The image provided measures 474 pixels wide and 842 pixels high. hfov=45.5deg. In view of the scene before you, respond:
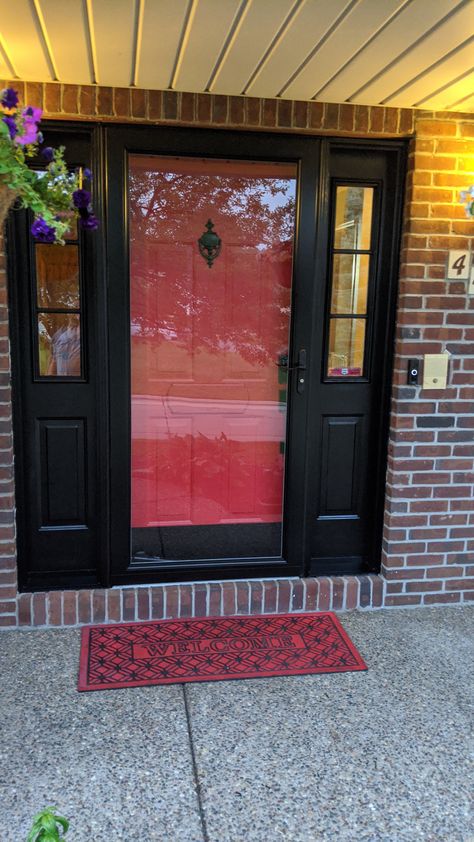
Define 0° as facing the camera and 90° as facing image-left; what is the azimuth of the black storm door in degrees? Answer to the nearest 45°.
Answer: approximately 0°

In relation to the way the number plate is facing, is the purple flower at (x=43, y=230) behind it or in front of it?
in front

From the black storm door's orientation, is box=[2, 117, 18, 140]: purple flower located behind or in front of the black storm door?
in front

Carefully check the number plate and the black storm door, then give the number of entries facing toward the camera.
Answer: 2

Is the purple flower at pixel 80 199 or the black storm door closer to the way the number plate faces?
the purple flower

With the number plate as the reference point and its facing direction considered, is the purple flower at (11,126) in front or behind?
in front

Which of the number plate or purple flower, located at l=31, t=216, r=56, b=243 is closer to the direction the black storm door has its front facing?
the purple flower

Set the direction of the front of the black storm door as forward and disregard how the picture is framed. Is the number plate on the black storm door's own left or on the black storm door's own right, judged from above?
on the black storm door's own left
